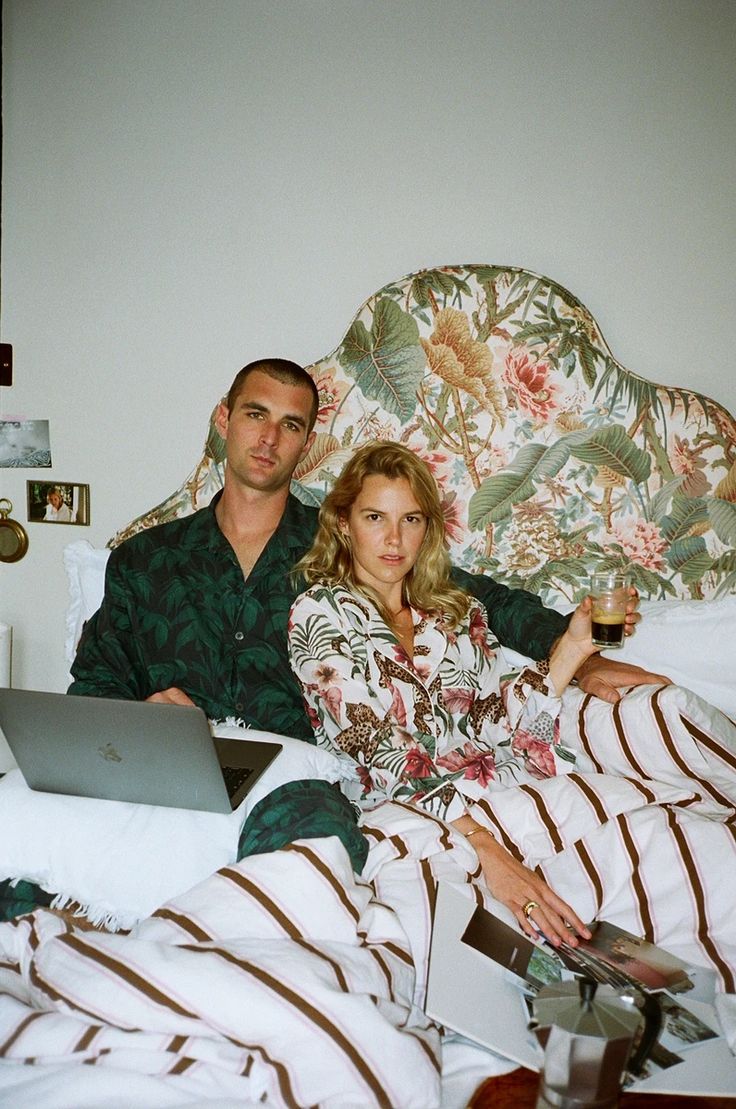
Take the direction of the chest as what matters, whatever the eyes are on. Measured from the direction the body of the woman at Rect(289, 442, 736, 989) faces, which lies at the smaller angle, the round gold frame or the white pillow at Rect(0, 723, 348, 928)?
the white pillow

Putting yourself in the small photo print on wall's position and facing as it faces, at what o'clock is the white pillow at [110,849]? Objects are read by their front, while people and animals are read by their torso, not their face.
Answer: The white pillow is roughly at 12 o'clock from the small photo print on wall.

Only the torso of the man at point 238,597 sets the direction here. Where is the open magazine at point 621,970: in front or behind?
in front

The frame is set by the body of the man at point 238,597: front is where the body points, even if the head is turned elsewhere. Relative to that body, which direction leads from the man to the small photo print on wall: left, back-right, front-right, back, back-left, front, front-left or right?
back-right

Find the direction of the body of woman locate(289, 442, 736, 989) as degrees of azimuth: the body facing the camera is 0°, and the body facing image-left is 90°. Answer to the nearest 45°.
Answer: approximately 315°

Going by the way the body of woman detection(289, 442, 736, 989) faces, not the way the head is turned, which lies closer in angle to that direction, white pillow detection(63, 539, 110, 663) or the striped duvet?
the striped duvet

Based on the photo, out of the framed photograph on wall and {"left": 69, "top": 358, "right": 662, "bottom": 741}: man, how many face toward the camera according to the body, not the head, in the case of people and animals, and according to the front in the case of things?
2
